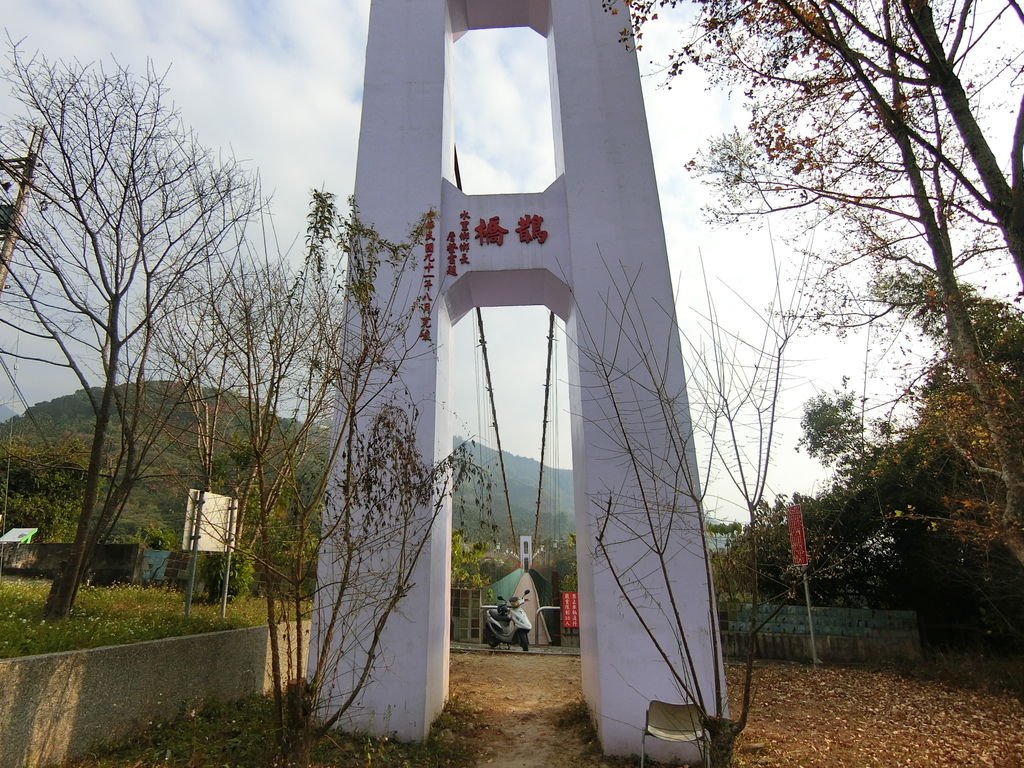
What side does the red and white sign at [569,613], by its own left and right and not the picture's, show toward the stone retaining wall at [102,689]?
front

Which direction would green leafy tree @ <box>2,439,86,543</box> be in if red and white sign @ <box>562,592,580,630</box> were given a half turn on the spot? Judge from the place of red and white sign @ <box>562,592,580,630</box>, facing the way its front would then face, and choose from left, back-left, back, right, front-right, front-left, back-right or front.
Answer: left

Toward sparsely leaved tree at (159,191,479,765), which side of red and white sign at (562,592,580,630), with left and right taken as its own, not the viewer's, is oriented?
front

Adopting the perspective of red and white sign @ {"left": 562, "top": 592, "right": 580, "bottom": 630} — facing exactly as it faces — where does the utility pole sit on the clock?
The utility pole is roughly at 1 o'clock from the red and white sign.

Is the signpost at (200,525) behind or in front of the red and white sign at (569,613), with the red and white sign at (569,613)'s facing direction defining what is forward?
in front

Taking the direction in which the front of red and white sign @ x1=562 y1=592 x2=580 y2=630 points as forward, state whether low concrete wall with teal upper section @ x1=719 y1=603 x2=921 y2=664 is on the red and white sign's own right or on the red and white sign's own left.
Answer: on the red and white sign's own left

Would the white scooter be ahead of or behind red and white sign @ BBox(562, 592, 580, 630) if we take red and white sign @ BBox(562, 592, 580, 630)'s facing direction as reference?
ahead

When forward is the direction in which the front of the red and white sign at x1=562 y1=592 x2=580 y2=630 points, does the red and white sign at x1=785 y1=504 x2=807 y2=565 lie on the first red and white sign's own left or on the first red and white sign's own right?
on the first red and white sign's own left

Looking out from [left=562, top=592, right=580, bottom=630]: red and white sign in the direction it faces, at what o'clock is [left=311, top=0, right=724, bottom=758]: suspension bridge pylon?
The suspension bridge pylon is roughly at 12 o'clock from the red and white sign.

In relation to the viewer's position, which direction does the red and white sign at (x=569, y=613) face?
facing the viewer

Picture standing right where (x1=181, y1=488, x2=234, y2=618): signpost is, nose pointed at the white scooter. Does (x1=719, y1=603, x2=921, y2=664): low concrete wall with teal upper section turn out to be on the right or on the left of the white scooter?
right
